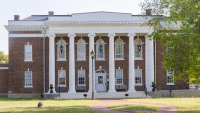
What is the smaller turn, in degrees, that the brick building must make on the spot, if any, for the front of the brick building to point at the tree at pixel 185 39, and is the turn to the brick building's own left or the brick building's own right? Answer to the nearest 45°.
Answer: approximately 45° to the brick building's own left

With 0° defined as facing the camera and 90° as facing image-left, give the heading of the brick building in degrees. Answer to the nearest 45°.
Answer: approximately 0°
